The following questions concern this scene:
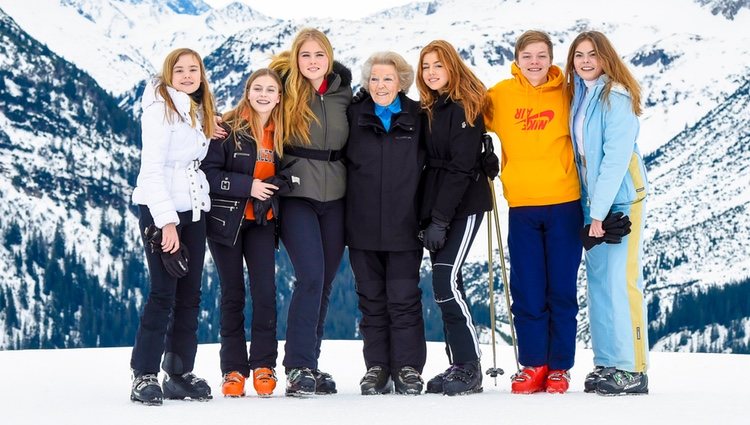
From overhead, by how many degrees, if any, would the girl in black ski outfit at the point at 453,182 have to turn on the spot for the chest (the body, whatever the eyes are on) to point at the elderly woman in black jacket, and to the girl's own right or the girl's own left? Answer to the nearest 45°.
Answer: approximately 45° to the girl's own right

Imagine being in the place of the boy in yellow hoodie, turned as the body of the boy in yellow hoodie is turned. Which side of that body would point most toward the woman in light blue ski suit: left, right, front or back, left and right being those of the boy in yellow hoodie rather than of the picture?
left

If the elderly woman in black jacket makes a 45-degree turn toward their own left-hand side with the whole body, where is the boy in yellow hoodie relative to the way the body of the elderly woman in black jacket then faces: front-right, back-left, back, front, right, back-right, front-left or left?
front-left

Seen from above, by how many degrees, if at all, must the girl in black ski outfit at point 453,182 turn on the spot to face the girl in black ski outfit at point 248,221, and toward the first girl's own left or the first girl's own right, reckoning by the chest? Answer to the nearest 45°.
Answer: approximately 45° to the first girl's own right

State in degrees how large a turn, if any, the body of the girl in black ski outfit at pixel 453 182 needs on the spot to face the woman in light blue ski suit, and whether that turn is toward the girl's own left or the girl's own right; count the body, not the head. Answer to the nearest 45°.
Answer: approximately 135° to the girl's own left

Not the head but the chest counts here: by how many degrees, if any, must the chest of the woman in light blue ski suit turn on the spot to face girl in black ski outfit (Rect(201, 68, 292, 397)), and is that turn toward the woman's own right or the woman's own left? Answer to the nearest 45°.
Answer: approximately 45° to the woman's own right

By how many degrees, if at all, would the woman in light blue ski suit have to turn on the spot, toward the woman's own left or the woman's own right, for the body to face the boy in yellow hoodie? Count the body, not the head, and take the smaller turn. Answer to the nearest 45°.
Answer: approximately 45° to the woman's own right
